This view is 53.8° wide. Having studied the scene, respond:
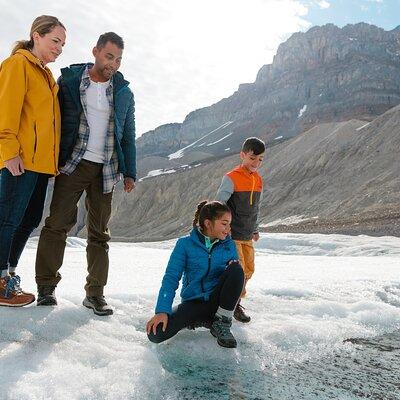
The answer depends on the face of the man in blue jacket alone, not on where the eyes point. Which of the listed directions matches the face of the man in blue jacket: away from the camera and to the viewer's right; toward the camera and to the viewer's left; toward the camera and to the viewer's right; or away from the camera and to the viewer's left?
toward the camera and to the viewer's right

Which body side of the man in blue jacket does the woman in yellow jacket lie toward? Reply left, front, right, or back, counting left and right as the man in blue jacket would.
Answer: right

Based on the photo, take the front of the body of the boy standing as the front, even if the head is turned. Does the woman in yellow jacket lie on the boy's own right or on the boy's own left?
on the boy's own right

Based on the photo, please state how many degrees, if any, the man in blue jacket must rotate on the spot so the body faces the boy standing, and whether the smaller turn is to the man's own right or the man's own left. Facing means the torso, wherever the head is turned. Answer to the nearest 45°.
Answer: approximately 45° to the man's own left
